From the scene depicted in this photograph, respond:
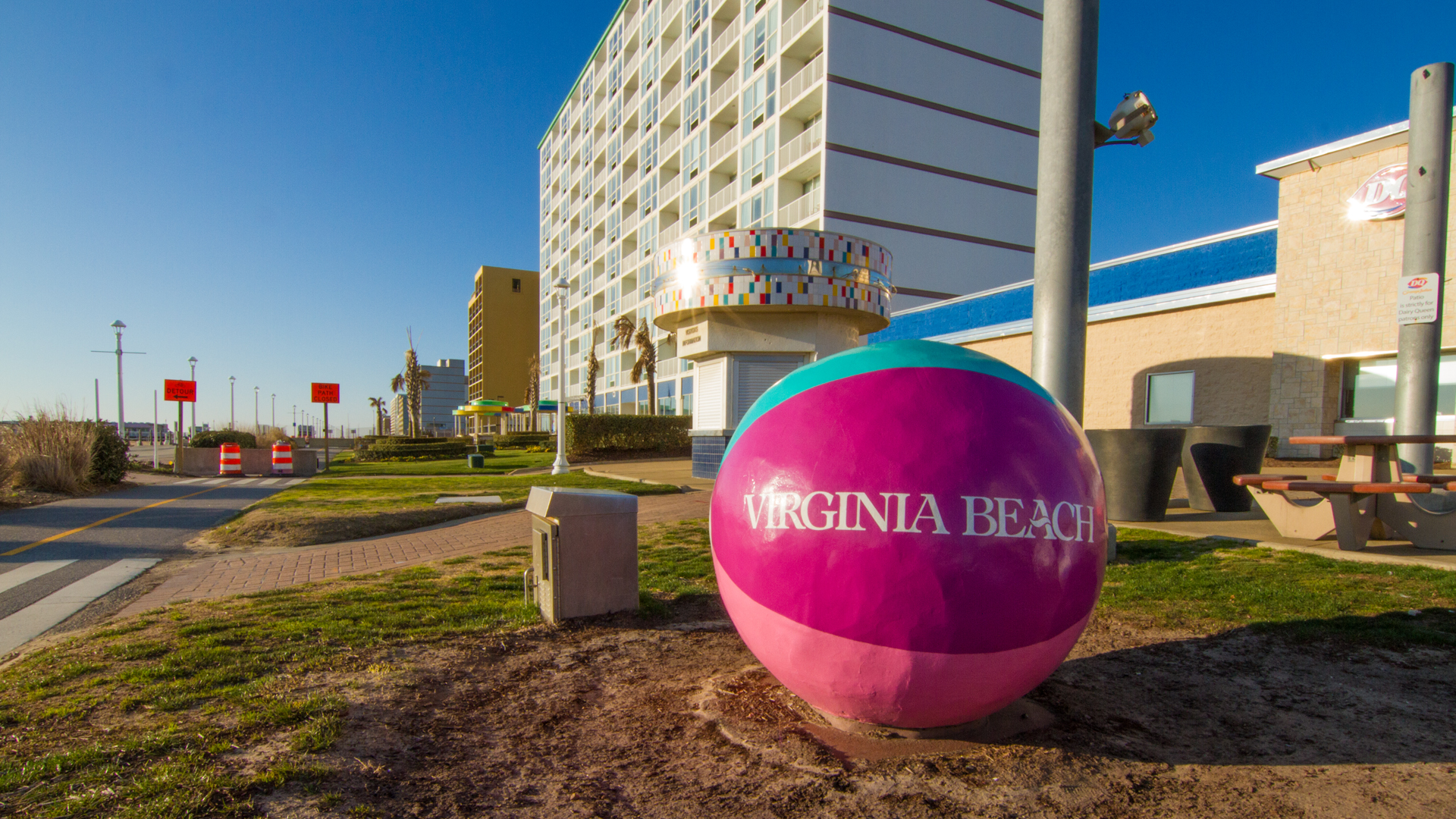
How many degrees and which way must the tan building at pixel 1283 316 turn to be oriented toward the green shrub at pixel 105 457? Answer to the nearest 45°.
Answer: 0° — it already faces it

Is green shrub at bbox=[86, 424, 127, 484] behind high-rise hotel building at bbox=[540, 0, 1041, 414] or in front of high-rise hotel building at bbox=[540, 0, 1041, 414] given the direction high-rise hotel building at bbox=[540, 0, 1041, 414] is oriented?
in front

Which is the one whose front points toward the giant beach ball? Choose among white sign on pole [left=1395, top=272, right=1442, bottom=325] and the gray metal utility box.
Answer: the white sign on pole

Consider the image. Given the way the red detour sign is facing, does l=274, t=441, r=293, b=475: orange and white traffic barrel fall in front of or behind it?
in front

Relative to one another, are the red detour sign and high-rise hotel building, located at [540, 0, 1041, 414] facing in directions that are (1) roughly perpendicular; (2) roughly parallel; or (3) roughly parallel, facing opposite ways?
roughly perpendicular

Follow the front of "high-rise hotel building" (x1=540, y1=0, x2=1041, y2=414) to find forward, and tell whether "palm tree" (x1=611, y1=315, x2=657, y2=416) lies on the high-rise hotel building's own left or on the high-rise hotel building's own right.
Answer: on the high-rise hotel building's own right

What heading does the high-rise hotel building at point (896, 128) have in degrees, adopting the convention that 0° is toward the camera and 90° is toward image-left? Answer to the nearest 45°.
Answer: approximately 45°

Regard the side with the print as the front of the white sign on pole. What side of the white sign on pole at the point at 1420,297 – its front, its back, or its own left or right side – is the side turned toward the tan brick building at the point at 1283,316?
back
